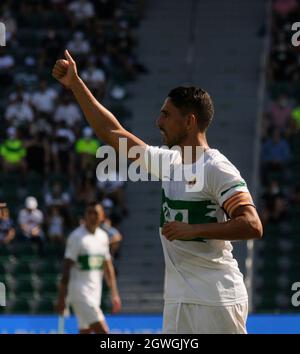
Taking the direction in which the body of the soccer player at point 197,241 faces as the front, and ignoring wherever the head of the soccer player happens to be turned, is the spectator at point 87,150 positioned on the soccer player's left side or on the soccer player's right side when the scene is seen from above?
on the soccer player's right side

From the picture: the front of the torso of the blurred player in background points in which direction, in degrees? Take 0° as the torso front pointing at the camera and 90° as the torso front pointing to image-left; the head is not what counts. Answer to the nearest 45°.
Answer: approximately 315°

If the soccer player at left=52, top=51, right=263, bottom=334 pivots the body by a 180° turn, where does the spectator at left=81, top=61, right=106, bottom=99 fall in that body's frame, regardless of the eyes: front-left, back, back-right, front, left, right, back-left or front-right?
front-left

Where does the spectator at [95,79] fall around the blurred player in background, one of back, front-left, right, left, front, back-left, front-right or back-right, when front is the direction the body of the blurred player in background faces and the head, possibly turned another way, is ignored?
back-left

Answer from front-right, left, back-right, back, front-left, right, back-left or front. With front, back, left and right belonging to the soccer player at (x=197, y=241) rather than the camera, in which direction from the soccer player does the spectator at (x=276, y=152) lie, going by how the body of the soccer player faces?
back-right

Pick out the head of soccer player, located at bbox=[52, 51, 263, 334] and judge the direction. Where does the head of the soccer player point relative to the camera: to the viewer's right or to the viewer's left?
to the viewer's left

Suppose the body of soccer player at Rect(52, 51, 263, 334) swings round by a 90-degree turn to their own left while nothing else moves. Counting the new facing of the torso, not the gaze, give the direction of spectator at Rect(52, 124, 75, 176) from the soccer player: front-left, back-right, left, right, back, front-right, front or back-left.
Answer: back-left

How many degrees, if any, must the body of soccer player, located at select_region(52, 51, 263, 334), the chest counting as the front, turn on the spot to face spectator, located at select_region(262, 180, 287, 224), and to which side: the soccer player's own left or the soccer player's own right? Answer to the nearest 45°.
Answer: approximately 135° to the soccer player's own right
